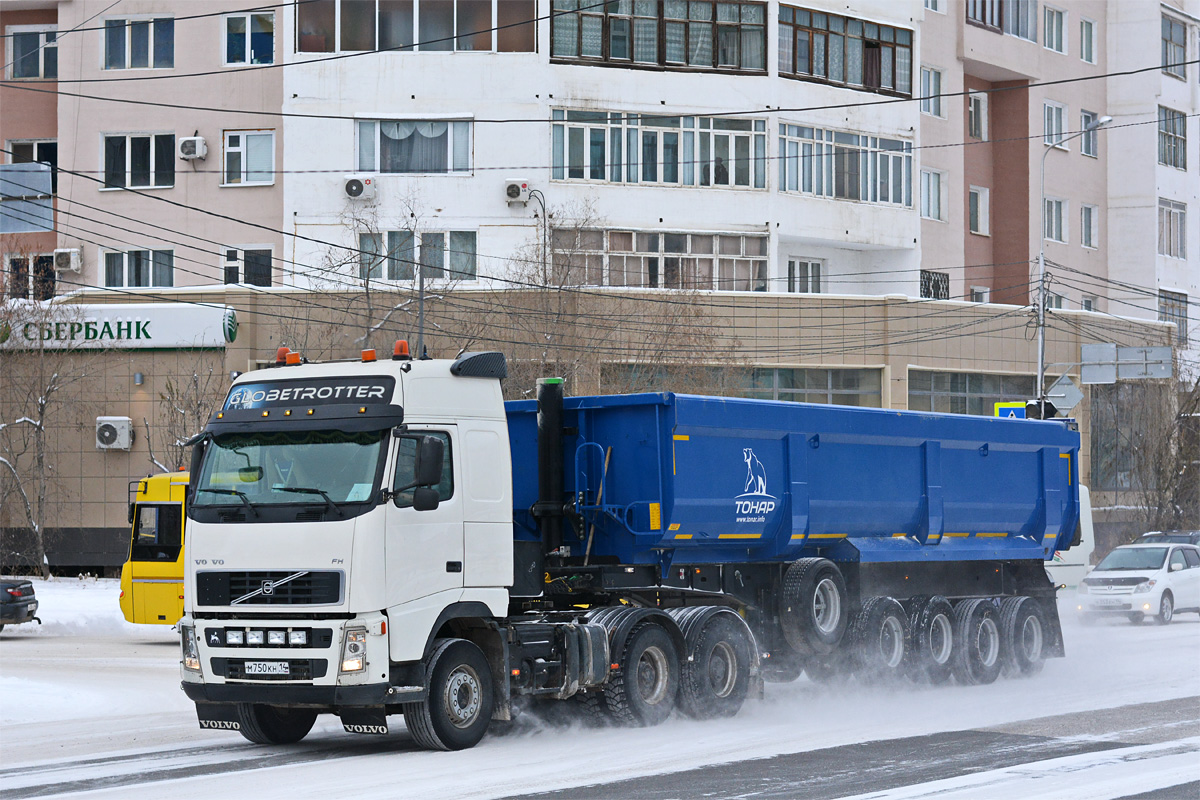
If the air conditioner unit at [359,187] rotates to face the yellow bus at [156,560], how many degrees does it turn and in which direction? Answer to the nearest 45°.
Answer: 0° — it already faces it

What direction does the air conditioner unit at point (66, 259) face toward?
toward the camera

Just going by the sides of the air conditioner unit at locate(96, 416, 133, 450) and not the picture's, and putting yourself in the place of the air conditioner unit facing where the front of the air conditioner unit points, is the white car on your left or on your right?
on your left

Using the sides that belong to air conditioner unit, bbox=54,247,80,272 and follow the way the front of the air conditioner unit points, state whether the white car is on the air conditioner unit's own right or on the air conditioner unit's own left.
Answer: on the air conditioner unit's own left

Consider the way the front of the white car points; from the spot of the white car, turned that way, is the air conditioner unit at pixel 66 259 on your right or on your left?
on your right

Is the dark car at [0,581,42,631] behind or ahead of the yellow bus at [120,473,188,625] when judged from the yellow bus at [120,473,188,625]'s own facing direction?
ahead

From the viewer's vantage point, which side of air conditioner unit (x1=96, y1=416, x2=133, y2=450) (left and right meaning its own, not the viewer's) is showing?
front

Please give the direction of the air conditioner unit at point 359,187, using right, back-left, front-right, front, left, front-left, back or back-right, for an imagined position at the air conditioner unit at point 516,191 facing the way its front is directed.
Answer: right

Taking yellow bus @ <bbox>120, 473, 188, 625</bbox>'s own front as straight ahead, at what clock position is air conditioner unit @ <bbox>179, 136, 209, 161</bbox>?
The air conditioner unit is roughly at 3 o'clock from the yellow bus.

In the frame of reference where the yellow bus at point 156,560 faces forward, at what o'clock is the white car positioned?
The white car is roughly at 6 o'clock from the yellow bus.

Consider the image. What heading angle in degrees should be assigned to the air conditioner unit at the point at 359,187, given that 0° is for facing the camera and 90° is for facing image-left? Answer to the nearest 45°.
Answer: approximately 0°

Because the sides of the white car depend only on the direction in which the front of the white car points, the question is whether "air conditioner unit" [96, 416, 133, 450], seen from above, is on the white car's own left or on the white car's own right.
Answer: on the white car's own right
